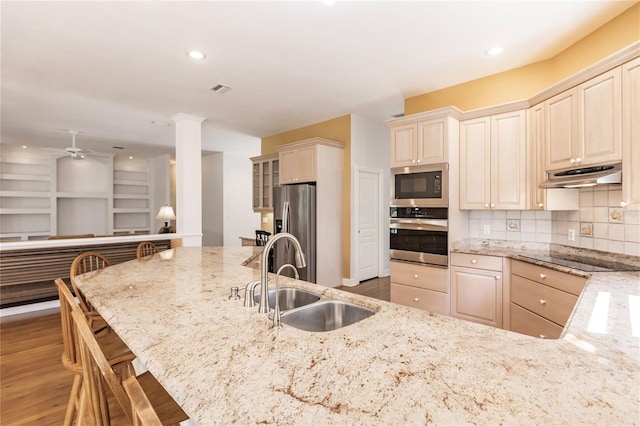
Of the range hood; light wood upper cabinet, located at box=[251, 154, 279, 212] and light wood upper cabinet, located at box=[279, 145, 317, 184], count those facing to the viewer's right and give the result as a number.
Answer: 0

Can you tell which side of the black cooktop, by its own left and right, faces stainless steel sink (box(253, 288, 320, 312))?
front

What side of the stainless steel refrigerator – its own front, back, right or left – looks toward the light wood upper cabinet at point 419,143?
left

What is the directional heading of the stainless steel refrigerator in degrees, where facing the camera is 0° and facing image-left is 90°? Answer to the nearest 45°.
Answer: approximately 45°

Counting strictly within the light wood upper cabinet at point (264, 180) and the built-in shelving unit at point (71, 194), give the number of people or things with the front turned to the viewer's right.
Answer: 0

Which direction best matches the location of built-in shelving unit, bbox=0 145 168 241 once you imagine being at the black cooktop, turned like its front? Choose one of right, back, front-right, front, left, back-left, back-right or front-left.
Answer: front-right

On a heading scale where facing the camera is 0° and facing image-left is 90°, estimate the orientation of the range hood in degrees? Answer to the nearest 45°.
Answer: approximately 45°

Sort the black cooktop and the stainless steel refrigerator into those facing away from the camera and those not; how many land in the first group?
0

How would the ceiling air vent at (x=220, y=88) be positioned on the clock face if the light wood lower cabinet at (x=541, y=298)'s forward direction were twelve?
The ceiling air vent is roughly at 1 o'clock from the light wood lower cabinet.

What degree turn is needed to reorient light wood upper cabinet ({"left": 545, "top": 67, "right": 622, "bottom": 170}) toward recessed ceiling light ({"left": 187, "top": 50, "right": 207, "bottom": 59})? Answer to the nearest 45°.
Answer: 0° — it already faces it

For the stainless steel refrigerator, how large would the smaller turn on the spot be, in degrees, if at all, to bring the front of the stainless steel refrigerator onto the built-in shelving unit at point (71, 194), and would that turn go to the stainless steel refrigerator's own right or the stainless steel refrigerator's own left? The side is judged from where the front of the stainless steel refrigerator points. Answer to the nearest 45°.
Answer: approximately 90° to the stainless steel refrigerator's own right

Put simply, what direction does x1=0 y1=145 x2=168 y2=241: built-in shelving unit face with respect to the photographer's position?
facing the viewer

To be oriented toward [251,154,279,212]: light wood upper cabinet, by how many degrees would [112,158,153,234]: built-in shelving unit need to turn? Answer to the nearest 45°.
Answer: approximately 45° to its left

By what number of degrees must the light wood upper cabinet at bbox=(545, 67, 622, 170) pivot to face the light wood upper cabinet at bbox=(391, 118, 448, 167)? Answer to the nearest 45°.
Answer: approximately 45° to its right

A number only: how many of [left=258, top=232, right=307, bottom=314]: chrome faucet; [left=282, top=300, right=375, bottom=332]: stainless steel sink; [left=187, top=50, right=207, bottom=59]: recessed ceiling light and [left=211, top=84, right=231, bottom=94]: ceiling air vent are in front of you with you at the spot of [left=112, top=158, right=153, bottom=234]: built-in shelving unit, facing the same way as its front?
4

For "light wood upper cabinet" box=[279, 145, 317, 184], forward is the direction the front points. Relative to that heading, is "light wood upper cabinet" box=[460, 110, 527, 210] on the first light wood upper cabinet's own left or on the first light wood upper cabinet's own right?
on the first light wood upper cabinet's own left
